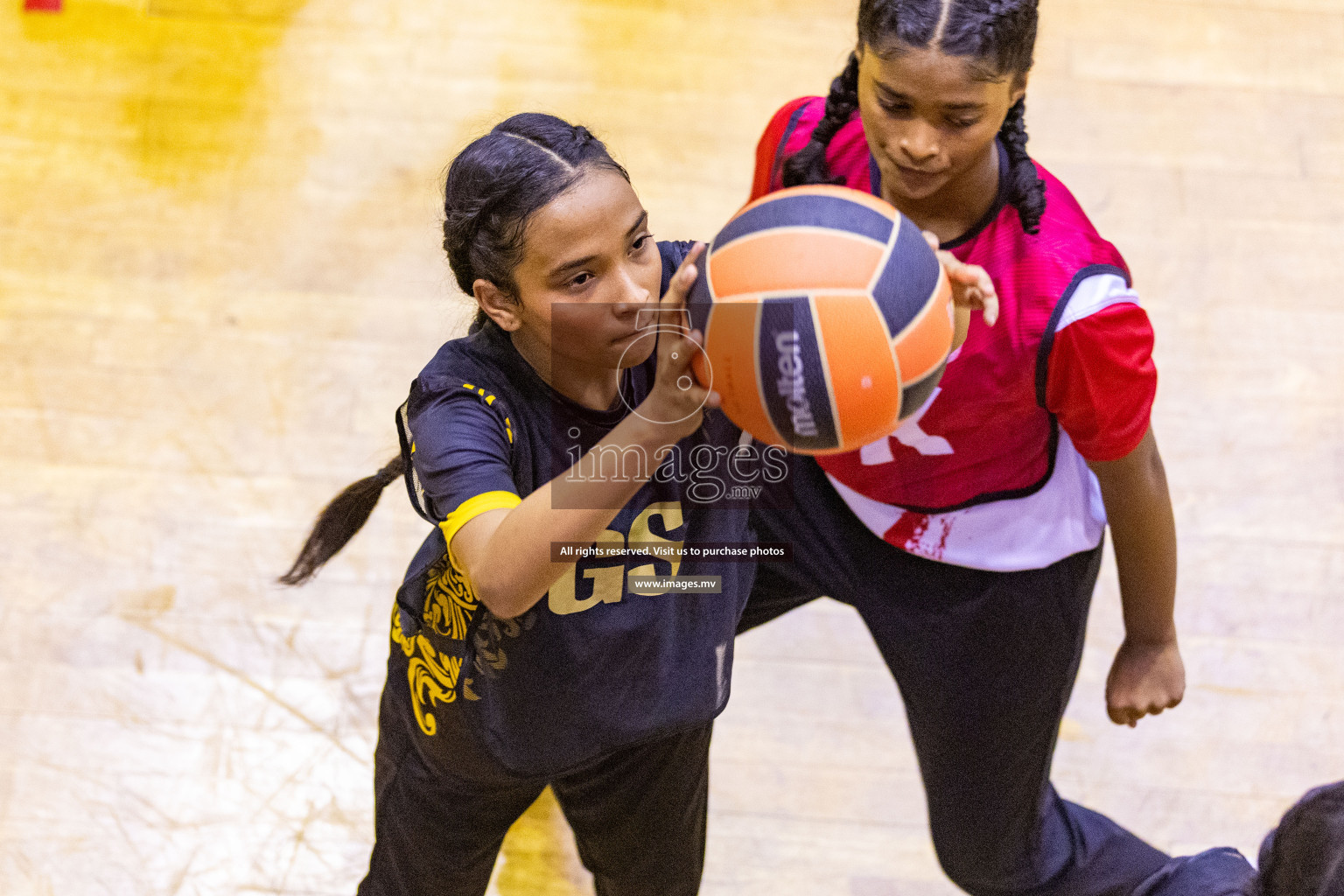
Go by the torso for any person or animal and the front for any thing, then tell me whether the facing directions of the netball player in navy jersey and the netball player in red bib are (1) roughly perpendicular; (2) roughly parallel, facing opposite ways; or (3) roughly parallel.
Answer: roughly perpendicular

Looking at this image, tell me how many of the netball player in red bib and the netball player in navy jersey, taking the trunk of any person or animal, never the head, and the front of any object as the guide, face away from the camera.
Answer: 0

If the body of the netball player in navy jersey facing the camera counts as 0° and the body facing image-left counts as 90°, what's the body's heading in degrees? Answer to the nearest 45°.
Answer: approximately 315°

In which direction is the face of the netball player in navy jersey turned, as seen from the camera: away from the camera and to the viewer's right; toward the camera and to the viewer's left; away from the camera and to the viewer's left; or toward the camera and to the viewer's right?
toward the camera and to the viewer's right

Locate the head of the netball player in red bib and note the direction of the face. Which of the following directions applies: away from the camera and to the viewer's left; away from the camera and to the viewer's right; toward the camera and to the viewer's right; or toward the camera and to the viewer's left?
toward the camera and to the viewer's left

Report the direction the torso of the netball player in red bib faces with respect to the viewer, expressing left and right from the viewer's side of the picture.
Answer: facing the viewer and to the left of the viewer
